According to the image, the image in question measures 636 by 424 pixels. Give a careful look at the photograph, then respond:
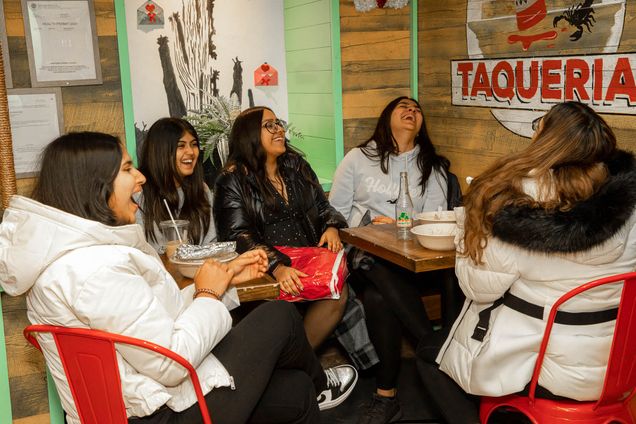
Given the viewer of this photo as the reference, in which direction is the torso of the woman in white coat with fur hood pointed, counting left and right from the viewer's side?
facing away from the viewer and to the left of the viewer

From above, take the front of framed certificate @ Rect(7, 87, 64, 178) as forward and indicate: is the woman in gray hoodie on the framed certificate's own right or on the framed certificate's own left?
on the framed certificate's own left

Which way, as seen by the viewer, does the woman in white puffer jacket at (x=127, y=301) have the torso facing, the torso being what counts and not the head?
to the viewer's right

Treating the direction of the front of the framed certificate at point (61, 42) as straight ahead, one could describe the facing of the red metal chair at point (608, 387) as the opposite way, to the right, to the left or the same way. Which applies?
the opposite way

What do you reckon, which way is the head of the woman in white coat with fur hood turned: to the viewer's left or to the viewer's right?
to the viewer's left

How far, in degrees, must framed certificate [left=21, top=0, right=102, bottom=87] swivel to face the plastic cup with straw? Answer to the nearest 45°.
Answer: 0° — it already faces it

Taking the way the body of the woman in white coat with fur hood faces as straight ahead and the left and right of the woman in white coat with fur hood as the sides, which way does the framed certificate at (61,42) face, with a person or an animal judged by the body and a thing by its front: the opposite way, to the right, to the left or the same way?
the opposite way

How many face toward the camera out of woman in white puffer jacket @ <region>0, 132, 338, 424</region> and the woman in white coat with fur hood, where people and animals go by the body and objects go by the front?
0

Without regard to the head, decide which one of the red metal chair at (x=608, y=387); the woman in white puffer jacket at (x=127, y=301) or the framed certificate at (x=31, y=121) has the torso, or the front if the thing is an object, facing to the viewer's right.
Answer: the woman in white puffer jacket

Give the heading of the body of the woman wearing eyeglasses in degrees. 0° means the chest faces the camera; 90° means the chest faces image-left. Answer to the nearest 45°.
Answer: approximately 315°

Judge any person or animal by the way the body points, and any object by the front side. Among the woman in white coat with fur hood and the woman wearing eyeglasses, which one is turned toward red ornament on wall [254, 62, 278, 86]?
the woman in white coat with fur hood

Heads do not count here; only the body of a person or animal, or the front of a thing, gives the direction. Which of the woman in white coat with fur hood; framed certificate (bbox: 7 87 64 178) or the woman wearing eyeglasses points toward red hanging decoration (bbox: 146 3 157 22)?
the woman in white coat with fur hood

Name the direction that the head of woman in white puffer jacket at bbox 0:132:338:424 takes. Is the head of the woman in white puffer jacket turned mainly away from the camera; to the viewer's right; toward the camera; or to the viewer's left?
to the viewer's right
